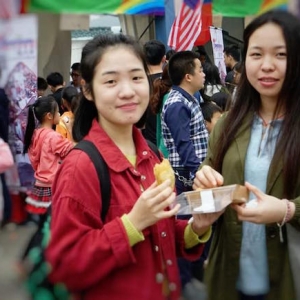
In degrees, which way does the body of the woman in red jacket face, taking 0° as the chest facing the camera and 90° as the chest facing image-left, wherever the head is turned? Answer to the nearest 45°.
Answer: approximately 315°

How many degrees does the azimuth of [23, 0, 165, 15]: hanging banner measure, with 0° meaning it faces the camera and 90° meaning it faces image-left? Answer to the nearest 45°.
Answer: approximately 0°
